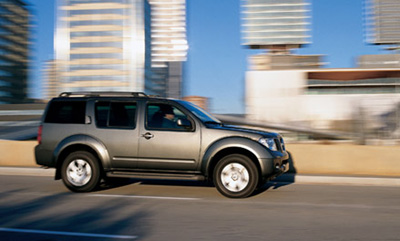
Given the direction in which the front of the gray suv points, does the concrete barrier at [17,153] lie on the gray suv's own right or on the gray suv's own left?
on the gray suv's own left

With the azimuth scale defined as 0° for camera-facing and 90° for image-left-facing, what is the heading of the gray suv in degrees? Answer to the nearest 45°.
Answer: approximately 270°
